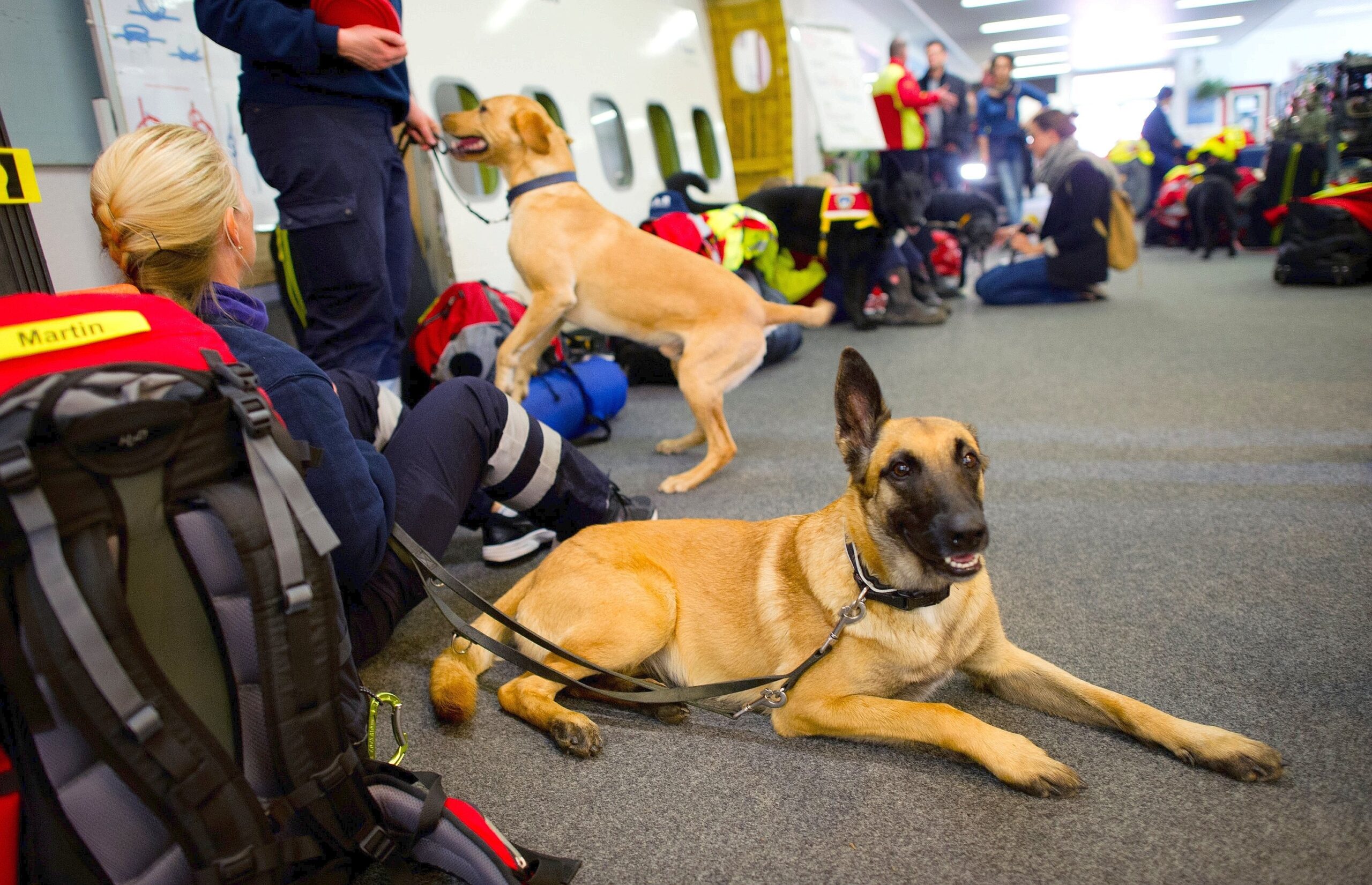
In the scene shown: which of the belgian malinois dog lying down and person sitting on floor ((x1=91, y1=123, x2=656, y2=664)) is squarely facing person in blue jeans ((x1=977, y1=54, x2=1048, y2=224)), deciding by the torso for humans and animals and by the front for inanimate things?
the person sitting on floor

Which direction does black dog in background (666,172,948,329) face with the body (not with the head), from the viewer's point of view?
to the viewer's right

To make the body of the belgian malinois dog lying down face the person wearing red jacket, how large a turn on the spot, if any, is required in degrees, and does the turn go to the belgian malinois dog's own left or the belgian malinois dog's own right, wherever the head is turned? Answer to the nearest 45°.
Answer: approximately 135° to the belgian malinois dog's own left

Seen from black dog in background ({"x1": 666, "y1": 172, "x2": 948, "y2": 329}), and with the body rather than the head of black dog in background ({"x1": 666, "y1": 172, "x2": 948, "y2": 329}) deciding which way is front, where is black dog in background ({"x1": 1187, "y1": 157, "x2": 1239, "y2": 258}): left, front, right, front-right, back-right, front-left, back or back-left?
front-left

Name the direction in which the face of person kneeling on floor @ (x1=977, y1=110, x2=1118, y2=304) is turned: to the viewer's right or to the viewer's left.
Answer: to the viewer's left

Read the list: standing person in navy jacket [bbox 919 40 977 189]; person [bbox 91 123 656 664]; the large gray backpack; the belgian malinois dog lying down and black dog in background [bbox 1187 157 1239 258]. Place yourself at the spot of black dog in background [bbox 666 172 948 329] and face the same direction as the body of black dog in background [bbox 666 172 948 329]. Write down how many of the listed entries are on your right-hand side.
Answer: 3

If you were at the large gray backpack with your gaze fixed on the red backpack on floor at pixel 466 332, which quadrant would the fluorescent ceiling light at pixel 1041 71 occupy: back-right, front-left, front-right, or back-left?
front-right

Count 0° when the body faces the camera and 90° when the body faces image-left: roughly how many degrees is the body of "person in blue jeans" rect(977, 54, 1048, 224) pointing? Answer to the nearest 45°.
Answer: approximately 0°

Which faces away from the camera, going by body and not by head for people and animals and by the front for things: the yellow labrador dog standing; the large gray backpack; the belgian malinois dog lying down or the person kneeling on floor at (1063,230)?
the large gray backpack

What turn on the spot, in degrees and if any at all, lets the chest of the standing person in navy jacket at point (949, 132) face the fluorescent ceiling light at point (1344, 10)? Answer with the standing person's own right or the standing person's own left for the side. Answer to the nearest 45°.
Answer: approximately 180°

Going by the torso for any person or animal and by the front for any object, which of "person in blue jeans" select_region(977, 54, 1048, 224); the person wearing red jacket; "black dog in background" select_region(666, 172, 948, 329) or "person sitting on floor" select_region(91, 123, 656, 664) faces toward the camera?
the person in blue jeans

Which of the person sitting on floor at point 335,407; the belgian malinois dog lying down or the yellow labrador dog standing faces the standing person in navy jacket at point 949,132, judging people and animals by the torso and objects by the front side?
the person sitting on floor

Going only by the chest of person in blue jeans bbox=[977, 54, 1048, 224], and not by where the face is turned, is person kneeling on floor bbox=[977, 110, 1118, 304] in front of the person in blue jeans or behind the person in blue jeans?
in front

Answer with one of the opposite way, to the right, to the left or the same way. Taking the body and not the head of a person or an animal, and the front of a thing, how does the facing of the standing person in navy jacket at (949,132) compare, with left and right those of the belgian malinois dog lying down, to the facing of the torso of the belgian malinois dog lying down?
to the right
